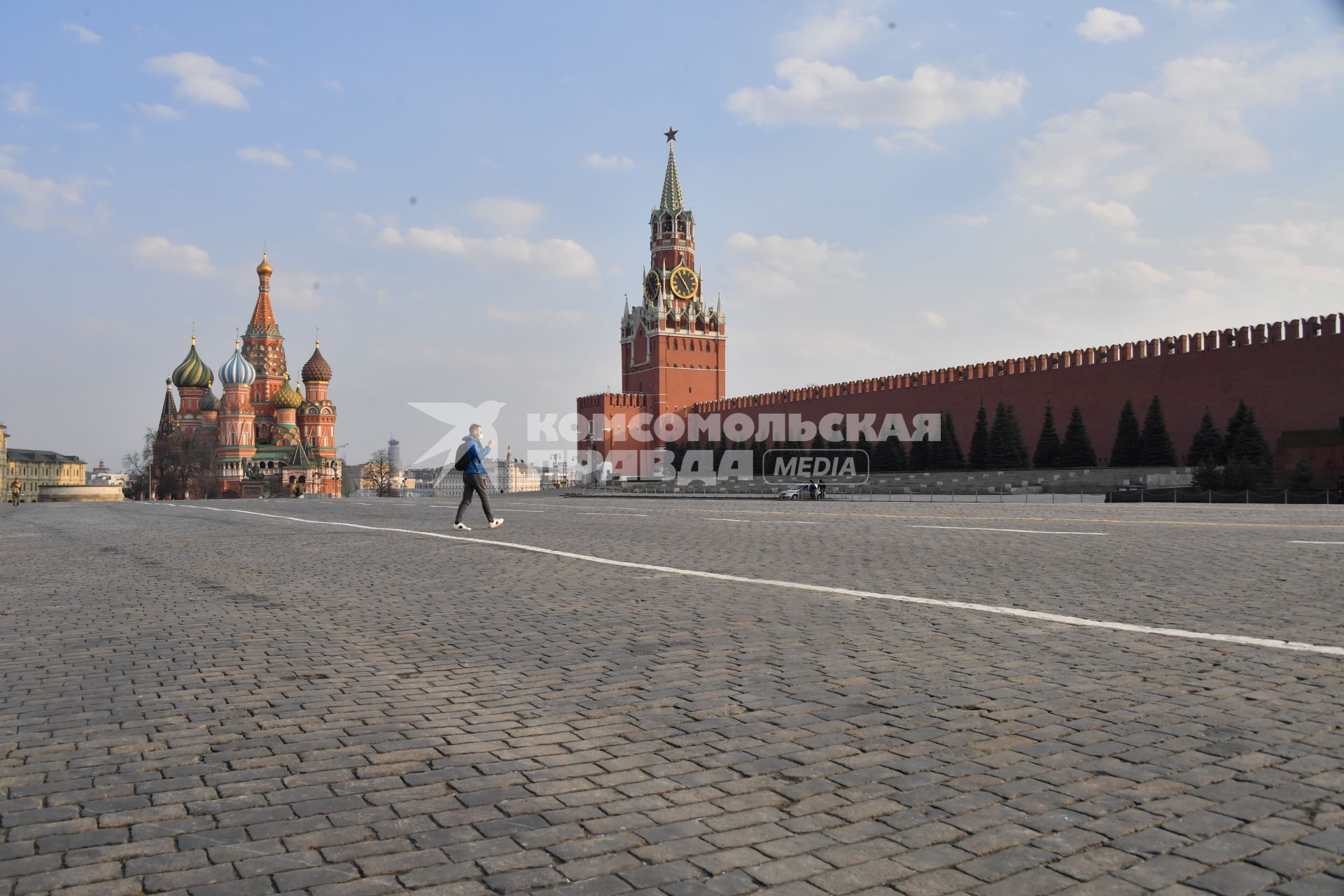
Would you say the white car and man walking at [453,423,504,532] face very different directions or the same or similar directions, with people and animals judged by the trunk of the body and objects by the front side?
very different directions

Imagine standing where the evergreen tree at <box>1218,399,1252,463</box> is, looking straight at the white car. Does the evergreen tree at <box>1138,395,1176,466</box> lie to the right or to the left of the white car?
right

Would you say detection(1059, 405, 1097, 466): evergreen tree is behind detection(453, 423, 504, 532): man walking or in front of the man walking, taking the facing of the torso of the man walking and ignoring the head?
in front

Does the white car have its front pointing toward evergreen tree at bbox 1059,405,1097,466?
no

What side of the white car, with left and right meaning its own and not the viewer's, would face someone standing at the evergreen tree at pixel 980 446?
back

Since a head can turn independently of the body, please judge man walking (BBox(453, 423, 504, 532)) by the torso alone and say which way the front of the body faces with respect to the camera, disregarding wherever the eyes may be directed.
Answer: to the viewer's right

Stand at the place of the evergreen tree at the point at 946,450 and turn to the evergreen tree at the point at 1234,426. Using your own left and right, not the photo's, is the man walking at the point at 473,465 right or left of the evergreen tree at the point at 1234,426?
right

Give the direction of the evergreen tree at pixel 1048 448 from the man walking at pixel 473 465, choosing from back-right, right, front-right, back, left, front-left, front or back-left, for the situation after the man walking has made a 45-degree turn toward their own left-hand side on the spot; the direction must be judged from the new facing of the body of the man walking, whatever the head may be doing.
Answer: front

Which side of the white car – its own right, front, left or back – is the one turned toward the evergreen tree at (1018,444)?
back

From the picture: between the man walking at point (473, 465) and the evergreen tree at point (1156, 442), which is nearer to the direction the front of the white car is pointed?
the man walking

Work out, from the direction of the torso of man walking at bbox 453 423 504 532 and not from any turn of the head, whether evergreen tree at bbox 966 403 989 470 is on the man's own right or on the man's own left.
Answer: on the man's own left

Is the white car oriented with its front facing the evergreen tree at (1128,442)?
no

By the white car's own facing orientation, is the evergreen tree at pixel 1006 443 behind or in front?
behind

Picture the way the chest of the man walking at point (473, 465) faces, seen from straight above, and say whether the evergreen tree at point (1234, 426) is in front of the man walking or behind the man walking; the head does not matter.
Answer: in front

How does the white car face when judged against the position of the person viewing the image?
facing the viewer and to the left of the viewer

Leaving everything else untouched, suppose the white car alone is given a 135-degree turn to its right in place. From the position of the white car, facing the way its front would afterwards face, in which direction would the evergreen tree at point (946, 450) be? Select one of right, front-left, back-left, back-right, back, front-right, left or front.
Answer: front-right

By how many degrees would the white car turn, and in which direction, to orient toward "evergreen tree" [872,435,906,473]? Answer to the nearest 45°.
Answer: approximately 180°

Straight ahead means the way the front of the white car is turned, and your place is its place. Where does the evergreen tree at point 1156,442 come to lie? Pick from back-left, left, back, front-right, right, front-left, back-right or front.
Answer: back-left

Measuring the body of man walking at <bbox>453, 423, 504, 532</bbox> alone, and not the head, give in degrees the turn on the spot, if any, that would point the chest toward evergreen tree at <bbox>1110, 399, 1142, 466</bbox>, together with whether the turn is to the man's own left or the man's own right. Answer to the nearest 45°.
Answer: approximately 45° to the man's own left
